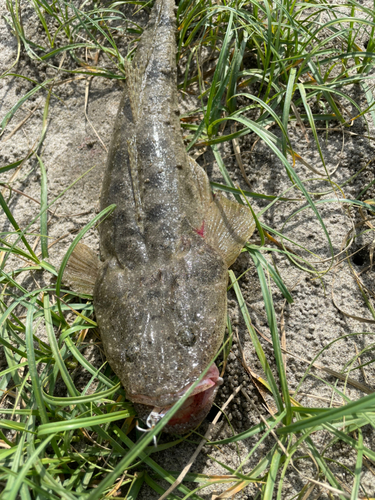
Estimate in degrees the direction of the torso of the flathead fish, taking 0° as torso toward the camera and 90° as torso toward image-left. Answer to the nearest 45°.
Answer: approximately 0°
